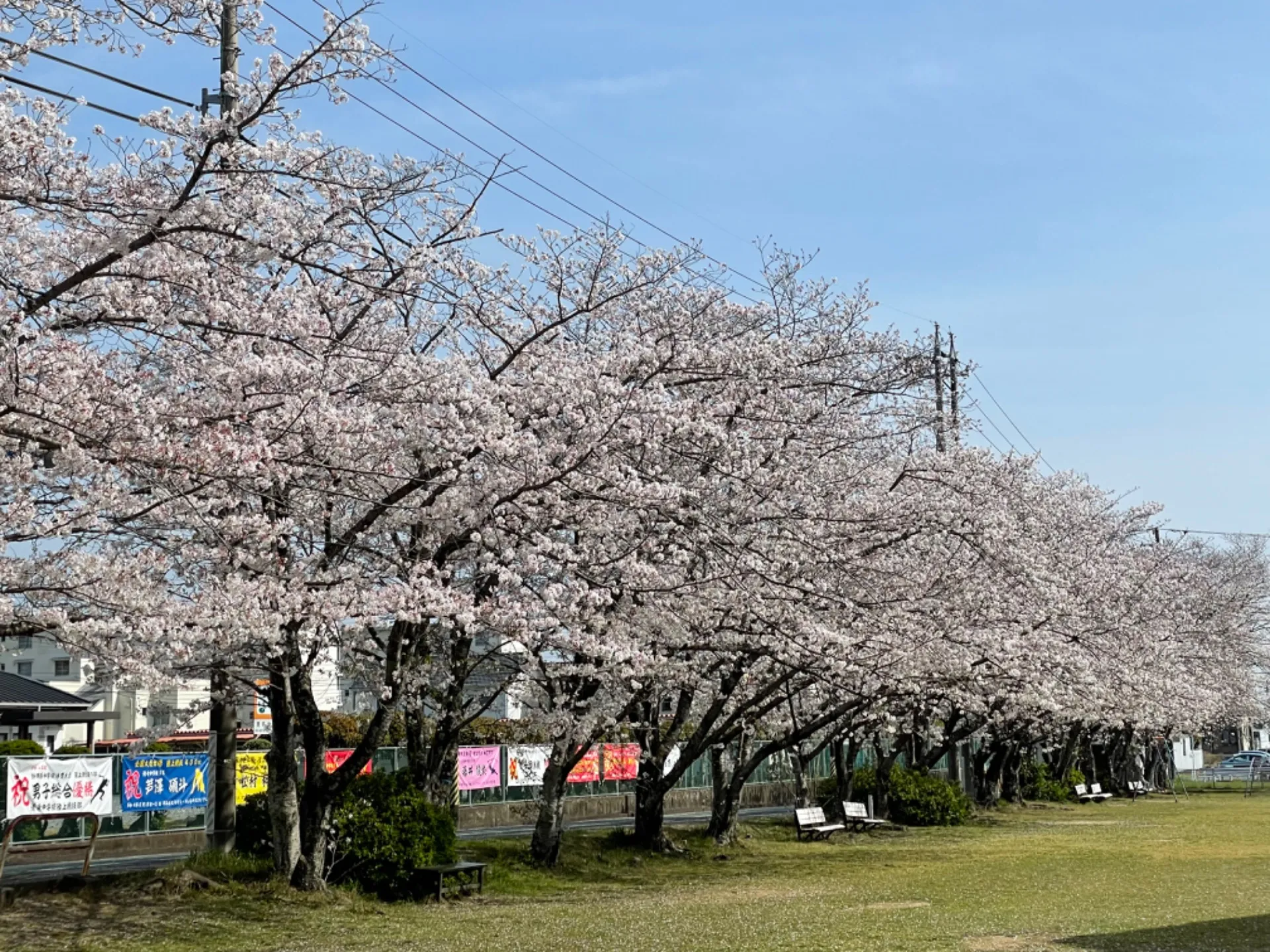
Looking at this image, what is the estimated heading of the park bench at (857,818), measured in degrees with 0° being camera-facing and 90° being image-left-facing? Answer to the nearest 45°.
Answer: approximately 315°

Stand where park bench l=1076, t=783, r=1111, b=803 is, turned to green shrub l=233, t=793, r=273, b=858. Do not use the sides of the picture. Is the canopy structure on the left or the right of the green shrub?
right

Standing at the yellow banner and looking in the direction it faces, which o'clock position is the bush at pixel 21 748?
The bush is roughly at 4 o'clock from the yellow banner.

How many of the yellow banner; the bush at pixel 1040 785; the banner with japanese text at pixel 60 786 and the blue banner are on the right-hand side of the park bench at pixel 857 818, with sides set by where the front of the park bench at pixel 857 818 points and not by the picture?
3

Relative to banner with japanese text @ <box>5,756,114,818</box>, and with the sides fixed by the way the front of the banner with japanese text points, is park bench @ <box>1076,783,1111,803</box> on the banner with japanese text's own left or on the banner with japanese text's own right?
on the banner with japanese text's own left

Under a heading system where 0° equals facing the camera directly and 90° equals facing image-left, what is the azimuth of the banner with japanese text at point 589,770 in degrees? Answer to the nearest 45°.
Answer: approximately 0°

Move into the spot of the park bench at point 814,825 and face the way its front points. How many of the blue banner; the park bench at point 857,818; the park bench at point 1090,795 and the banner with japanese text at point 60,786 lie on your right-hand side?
2

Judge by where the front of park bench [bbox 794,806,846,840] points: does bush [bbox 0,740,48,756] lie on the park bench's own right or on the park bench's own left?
on the park bench's own right
